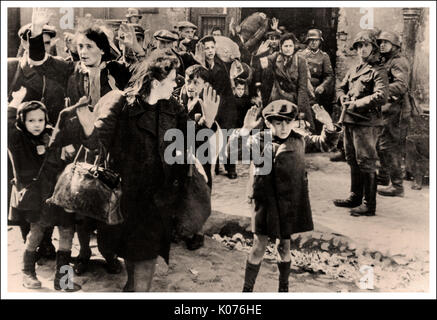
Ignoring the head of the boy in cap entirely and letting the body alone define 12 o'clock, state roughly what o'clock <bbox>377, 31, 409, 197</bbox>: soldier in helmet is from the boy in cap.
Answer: The soldier in helmet is roughly at 8 o'clock from the boy in cap.

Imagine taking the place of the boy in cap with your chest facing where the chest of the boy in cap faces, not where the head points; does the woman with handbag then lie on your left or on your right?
on your right

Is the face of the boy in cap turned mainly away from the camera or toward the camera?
toward the camera

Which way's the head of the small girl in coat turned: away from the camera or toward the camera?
toward the camera

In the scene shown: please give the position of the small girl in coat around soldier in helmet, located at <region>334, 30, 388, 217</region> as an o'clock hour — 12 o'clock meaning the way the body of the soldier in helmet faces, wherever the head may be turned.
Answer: The small girl in coat is roughly at 1 o'clock from the soldier in helmet.

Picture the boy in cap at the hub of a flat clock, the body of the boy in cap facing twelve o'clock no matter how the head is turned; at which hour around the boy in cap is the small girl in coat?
The small girl in coat is roughly at 3 o'clock from the boy in cap.

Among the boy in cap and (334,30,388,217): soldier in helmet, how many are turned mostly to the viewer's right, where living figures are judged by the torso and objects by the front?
0

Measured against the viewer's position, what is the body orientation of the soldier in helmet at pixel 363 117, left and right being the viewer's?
facing the viewer and to the left of the viewer

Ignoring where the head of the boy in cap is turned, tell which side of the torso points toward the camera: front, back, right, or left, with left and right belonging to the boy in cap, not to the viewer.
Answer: front

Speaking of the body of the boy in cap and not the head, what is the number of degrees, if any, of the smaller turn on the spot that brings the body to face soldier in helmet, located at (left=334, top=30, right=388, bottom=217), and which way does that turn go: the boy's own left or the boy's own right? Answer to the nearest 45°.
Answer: approximately 135° to the boy's own left

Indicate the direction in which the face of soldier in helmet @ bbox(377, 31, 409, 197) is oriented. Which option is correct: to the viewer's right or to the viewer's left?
to the viewer's left

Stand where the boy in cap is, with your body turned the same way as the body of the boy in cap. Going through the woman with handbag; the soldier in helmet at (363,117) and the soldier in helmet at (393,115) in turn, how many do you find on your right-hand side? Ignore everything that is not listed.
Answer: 1

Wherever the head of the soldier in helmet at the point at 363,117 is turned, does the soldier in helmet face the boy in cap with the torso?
yes
